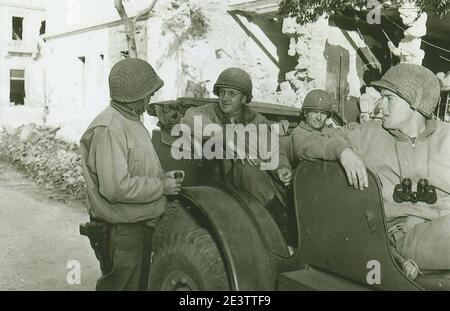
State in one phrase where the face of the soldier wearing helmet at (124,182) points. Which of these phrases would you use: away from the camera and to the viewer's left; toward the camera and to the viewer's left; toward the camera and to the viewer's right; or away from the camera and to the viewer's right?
away from the camera and to the viewer's right

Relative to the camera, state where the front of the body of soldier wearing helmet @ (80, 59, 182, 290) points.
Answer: to the viewer's right

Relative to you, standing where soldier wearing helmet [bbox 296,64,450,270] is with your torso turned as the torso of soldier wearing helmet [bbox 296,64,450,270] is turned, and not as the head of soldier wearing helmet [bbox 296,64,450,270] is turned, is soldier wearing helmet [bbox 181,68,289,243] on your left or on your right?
on your right

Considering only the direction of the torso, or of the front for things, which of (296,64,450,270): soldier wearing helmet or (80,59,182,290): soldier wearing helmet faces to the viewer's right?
(80,59,182,290): soldier wearing helmet

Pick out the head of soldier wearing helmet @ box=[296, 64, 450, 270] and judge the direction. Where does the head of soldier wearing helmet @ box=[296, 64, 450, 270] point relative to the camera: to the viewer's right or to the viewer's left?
to the viewer's left
